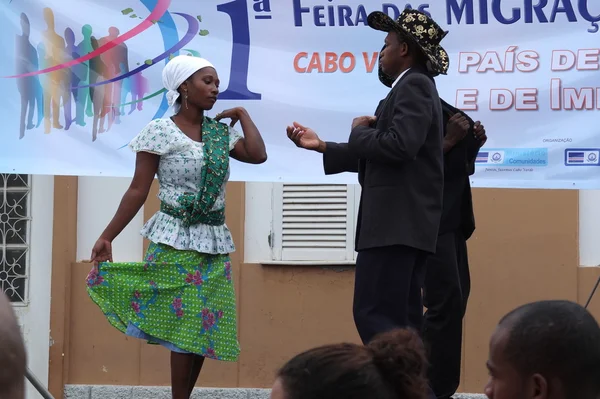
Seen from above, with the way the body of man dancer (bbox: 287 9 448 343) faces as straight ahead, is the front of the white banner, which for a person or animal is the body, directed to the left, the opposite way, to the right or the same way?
to the left

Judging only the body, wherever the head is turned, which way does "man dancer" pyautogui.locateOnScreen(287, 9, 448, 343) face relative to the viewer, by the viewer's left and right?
facing to the left of the viewer

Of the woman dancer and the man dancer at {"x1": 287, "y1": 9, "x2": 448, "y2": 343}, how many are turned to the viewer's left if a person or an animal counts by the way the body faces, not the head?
1

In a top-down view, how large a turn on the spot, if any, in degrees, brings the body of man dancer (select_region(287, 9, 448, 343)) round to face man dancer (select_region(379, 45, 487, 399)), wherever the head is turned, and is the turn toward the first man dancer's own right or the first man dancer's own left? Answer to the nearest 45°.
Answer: approximately 135° to the first man dancer's own right

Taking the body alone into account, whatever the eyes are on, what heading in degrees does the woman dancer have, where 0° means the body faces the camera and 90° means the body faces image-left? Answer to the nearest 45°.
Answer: approximately 315°

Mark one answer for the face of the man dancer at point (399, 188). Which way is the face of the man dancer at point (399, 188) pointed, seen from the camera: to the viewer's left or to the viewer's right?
to the viewer's left
